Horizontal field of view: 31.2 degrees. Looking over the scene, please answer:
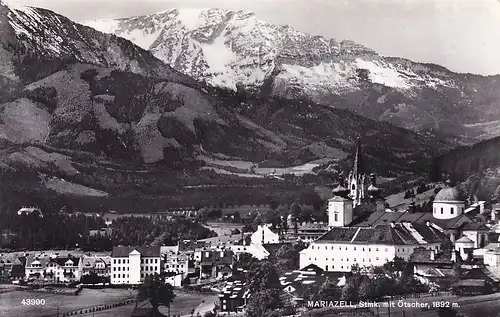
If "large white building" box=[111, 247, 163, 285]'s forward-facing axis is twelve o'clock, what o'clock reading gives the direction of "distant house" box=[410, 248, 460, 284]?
The distant house is roughly at 10 o'clock from the large white building.

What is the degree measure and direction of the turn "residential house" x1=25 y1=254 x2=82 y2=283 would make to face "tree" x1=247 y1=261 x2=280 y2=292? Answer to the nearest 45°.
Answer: approximately 45° to its left

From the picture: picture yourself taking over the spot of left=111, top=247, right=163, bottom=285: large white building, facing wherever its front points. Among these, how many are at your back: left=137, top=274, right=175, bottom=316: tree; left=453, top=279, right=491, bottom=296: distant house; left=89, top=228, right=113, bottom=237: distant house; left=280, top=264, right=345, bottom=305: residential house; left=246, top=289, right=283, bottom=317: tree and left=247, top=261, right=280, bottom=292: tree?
1

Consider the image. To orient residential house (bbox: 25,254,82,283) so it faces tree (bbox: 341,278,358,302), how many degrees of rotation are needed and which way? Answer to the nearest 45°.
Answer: approximately 45° to its left

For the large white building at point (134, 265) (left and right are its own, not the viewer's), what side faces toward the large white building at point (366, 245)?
left

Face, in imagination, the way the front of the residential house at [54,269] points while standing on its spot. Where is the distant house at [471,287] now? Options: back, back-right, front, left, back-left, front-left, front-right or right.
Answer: front-left

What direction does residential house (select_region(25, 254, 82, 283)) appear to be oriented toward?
toward the camera

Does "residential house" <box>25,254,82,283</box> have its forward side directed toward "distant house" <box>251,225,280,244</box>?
no

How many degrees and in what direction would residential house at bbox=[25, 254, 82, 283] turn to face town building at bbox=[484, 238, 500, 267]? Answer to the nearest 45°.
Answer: approximately 45° to its left

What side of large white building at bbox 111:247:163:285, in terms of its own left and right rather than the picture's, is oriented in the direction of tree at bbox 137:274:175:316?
front

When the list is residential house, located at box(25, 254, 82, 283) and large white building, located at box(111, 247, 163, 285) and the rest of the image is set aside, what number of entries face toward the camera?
2

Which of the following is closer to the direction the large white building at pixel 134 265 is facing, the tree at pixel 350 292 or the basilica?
the tree

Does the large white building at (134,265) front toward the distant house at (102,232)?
no

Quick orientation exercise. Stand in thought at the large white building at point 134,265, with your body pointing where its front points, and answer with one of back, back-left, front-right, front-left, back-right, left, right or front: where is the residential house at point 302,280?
front-left

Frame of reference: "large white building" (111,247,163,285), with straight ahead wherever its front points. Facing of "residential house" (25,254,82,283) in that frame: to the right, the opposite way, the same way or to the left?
the same way

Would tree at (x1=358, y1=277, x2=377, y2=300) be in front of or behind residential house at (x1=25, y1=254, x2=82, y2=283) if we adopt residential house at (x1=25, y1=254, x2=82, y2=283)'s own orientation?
in front

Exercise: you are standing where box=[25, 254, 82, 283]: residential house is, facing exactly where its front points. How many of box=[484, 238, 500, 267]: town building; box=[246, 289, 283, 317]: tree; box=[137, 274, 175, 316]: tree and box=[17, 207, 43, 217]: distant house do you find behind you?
1
